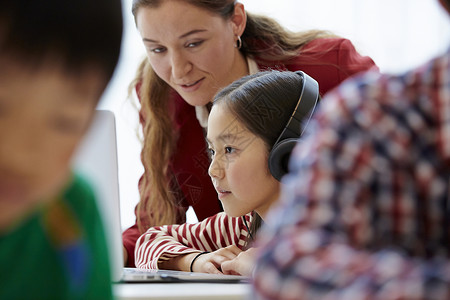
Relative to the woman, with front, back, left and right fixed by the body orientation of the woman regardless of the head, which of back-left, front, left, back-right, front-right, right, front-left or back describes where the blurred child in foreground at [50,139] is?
front-left

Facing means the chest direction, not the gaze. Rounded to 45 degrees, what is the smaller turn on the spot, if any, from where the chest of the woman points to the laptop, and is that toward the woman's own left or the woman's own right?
approximately 45° to the woman's own left

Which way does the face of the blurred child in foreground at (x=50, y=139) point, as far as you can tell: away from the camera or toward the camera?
toward the camera

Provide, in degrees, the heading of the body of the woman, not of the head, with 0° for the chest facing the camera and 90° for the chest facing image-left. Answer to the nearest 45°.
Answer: approximately 45°

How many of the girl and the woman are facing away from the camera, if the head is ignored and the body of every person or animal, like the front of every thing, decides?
0

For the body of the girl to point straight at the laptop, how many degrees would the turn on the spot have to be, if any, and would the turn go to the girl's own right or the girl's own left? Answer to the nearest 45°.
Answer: approximately 45° to the girl's own left

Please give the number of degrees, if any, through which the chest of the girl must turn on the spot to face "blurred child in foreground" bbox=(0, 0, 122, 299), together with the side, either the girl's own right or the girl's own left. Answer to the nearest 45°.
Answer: approximately 45° to the girl's own left

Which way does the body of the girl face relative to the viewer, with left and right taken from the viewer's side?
facing the viewer and to the left of the viewer

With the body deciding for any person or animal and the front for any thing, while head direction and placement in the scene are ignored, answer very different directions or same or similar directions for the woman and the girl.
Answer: same or similar directions

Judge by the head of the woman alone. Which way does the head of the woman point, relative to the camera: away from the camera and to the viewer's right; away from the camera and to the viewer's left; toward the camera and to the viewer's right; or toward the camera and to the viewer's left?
toward the camera and to the viewer's left
